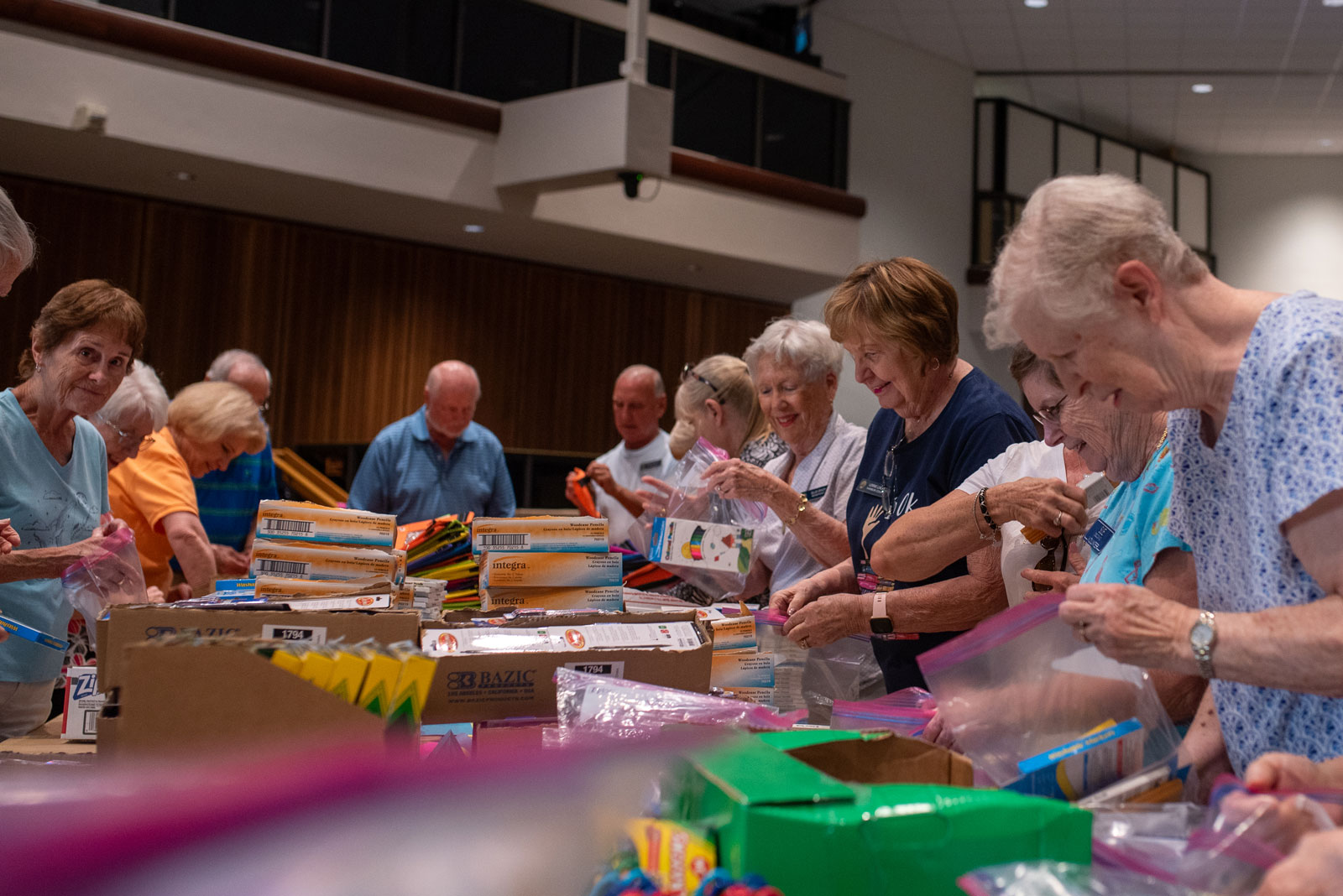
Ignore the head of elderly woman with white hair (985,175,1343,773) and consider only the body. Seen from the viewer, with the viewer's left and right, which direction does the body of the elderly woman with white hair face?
facing to the left of the viewer

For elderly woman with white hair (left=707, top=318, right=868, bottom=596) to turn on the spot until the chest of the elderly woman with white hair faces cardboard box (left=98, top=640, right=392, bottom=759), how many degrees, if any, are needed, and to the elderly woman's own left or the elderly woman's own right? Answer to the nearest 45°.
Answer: approximately 45° to the elderly woman's own left

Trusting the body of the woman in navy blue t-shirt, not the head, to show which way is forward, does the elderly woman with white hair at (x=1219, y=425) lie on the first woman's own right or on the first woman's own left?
on the first woman's own left

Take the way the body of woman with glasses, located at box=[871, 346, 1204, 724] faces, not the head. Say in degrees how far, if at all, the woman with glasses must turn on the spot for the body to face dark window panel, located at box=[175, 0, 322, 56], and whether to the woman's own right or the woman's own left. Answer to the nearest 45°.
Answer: approximately 45° to the woman's own right

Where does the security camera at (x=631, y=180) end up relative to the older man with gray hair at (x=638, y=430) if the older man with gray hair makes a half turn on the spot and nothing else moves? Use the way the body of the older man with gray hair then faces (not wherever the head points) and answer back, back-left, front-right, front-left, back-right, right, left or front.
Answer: front-left

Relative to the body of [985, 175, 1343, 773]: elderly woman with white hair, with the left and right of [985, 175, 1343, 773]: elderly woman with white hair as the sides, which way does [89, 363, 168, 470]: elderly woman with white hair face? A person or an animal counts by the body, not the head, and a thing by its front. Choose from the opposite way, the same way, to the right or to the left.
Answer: the opposite way

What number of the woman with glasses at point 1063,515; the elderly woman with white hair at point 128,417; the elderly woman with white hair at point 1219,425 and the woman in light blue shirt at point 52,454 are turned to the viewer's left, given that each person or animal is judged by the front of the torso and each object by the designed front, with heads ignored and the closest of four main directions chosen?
2

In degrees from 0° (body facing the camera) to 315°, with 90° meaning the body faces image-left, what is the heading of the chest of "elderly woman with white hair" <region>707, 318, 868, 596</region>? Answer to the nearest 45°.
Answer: approximately 45°

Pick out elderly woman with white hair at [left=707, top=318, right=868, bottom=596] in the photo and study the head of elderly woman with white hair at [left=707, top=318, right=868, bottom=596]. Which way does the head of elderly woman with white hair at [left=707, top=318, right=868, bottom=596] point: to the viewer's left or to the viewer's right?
to the viewer's left

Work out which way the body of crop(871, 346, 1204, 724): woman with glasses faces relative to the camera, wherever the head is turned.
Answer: to the viewer's left

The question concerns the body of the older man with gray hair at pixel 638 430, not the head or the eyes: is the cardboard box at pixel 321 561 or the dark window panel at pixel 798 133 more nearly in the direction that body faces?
the cardboard box
